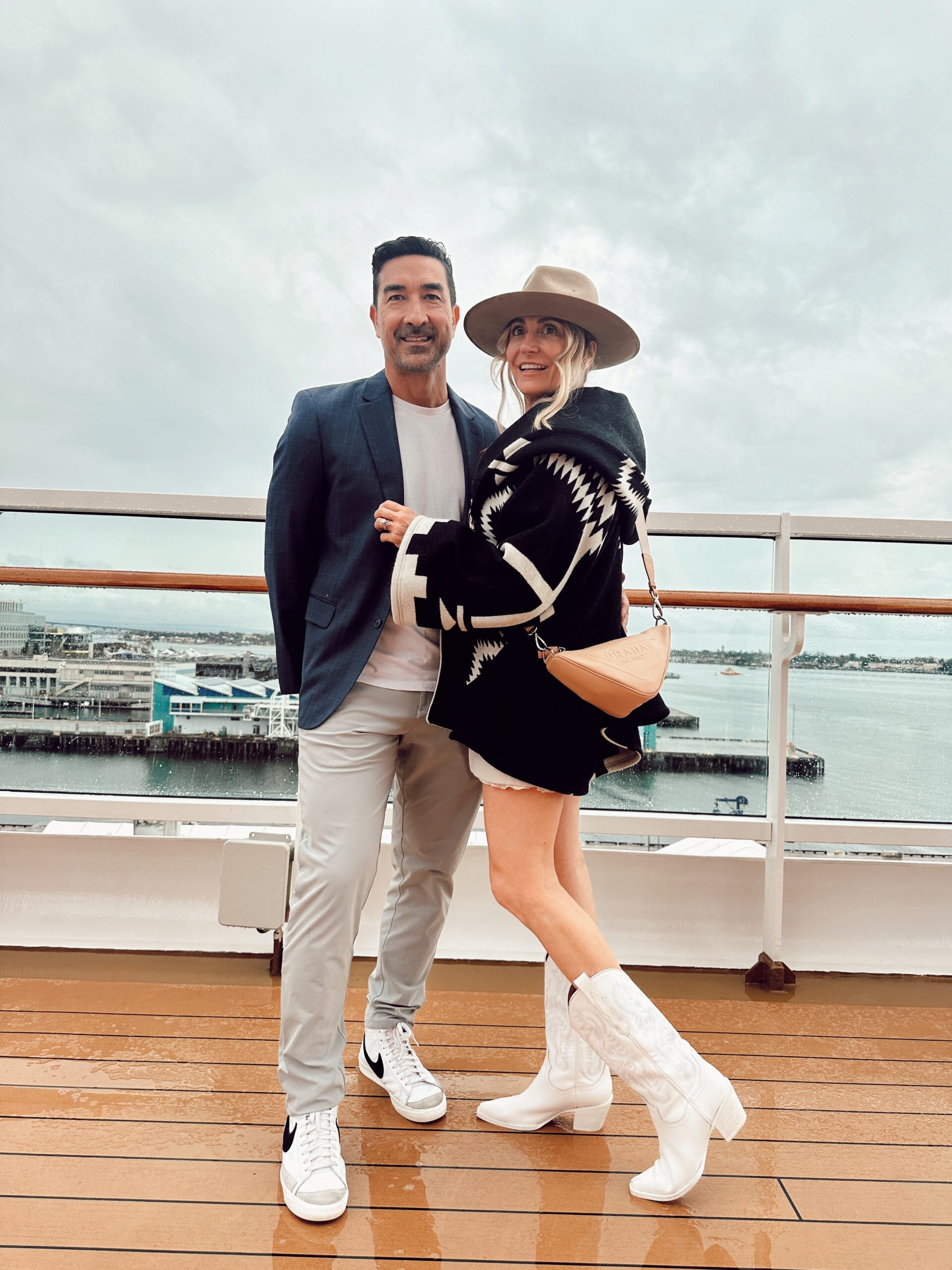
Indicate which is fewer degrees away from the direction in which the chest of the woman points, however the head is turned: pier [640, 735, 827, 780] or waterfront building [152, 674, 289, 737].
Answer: the waterfront building

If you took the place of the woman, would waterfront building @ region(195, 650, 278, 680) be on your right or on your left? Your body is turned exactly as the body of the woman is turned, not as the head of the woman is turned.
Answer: on your right

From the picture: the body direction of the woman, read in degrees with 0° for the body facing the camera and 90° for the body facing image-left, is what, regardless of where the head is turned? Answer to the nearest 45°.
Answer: approximately 90°

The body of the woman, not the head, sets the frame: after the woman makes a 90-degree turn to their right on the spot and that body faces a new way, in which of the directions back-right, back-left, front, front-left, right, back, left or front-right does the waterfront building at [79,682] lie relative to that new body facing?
front-left

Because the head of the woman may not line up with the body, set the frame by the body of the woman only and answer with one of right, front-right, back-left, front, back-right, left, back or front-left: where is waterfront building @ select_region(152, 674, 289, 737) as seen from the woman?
front-right
